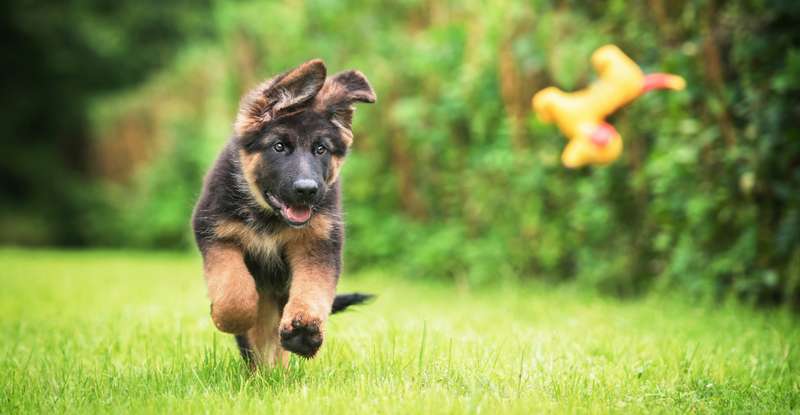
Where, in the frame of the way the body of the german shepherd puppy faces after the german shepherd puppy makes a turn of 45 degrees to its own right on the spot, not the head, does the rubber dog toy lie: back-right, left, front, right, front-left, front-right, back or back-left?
back

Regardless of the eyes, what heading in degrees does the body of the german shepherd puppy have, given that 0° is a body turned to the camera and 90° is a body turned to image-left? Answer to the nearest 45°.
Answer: approximately 0°
